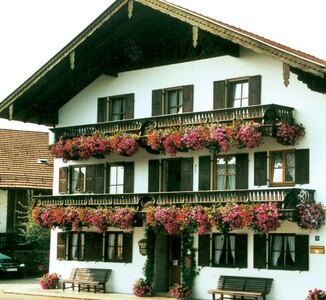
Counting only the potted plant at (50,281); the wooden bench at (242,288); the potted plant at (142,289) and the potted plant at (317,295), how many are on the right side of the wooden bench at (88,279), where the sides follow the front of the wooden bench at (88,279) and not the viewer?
1

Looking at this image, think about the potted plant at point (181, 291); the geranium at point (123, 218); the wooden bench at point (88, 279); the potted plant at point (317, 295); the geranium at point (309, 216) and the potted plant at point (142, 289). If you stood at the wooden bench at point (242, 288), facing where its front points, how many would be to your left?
2

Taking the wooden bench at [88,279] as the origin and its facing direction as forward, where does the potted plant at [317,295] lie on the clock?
The potted plant is roughly at 9 o'clock from the wooden bench.

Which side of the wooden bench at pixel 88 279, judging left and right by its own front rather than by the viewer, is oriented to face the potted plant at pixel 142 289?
left

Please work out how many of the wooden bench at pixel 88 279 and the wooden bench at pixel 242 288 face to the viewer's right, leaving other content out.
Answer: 0

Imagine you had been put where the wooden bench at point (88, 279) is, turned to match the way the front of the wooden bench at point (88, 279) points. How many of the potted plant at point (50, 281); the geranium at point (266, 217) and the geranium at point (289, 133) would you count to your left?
2

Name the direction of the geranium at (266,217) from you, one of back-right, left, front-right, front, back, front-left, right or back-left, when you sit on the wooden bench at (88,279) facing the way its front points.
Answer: left

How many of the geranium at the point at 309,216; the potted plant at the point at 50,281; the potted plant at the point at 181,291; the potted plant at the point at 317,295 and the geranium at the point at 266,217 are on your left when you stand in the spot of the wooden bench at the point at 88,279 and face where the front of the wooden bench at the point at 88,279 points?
4

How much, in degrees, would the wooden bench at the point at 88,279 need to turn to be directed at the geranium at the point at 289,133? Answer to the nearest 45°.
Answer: approximately 90° to its left

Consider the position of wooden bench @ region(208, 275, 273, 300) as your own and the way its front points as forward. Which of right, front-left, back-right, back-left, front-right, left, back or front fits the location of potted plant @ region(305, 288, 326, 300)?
left

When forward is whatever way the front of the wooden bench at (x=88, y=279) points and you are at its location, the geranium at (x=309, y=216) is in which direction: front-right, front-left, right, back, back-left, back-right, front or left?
left

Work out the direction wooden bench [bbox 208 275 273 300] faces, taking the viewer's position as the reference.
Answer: facing the viewer and to the left of the viewer

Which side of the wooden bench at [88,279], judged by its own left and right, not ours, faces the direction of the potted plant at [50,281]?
right

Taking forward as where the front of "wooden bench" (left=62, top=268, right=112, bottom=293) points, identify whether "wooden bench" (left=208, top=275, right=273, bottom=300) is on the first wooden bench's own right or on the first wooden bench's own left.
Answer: on the first wooden bench's own left
